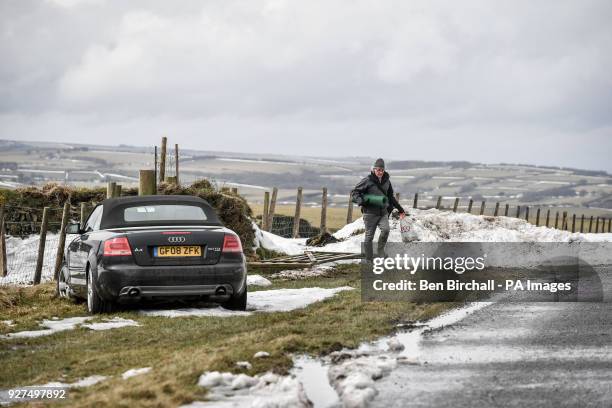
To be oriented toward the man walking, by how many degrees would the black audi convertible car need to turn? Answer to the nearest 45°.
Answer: approximately 45° to its right

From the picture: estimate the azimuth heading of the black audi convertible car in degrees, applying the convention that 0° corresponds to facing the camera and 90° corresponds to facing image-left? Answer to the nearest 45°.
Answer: approximately 180°

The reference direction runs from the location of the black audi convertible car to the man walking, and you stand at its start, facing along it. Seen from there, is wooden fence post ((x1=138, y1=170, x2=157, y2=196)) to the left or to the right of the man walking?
left

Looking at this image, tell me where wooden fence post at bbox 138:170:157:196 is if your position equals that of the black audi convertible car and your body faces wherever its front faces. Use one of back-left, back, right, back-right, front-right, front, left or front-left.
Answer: front

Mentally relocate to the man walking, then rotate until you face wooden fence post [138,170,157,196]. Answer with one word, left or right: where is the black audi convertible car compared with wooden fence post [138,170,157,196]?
left

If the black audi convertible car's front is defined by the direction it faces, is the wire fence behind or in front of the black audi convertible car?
in front
